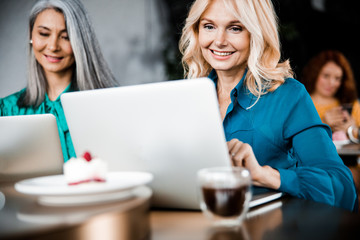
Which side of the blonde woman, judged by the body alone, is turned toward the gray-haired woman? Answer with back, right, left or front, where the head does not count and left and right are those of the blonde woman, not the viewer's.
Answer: right

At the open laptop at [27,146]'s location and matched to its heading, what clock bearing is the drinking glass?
The drinking glass is roughly at 5 o'clock from the open laptop.

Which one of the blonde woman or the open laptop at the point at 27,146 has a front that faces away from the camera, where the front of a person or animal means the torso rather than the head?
the open laptop

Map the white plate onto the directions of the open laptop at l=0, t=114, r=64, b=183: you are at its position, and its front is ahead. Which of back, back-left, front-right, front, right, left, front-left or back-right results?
back

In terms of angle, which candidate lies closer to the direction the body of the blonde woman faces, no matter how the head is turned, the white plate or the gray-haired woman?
the white plate

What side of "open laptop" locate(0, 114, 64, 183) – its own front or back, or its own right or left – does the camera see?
back

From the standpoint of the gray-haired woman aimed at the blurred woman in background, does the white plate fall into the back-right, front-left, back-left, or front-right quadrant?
back-right

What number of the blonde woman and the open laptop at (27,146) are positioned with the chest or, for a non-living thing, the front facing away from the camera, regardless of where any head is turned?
1
